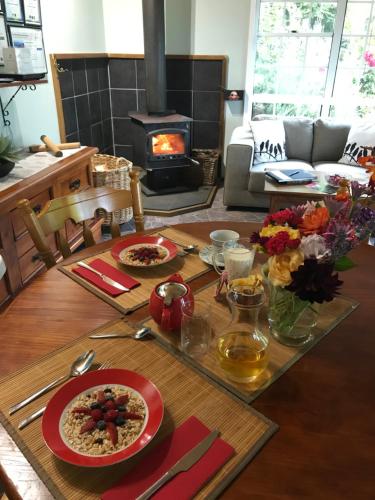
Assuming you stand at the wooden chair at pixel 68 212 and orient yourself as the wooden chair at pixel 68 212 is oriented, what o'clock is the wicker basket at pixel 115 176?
The wicker basket is roughly at 8 o'clock from the wooden chair.

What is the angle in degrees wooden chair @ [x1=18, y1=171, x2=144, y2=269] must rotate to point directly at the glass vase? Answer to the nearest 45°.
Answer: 0° — it already faces it

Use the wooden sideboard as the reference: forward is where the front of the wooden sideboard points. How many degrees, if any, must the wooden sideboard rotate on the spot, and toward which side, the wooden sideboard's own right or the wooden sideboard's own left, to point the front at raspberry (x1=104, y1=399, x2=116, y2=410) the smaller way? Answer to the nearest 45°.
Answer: approximately 45° to the wooden sideboard's own right

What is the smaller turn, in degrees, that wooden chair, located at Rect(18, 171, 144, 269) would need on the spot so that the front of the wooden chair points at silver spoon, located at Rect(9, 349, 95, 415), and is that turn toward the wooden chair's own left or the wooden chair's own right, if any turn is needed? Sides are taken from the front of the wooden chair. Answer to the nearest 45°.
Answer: approximately 45° to the wooden chair's own right

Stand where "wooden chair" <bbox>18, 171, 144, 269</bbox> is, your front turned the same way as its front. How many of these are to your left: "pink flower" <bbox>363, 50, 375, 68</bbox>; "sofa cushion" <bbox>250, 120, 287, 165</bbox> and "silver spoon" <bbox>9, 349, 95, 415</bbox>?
2

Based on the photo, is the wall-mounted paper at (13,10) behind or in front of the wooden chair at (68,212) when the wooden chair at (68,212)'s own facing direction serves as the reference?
behind

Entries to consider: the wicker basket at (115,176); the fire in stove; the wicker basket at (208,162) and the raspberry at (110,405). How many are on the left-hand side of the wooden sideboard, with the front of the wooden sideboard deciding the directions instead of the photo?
3

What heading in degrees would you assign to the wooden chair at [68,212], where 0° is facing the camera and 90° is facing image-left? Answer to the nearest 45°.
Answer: approximately 315°

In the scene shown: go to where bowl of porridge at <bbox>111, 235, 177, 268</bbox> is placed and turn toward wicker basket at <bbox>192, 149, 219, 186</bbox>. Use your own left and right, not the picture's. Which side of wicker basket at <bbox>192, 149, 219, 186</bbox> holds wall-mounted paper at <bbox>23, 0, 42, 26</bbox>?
left

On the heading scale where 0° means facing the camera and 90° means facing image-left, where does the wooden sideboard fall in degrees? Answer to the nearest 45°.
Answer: approximately 315°
